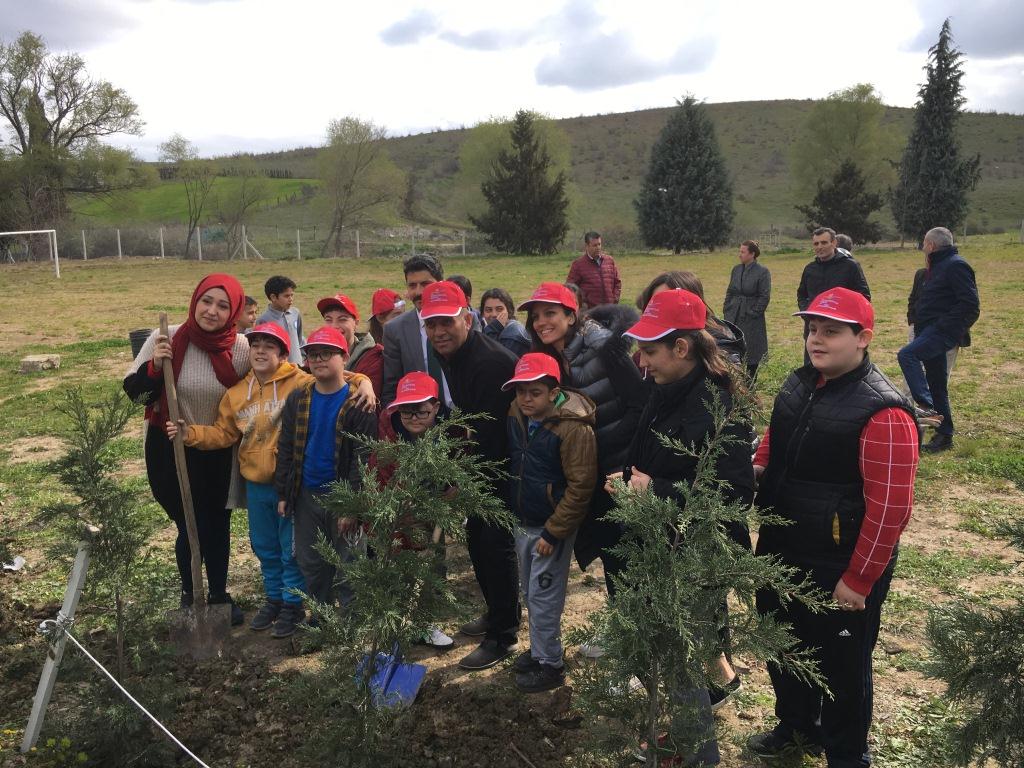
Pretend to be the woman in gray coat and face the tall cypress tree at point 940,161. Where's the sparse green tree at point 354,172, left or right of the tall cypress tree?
left

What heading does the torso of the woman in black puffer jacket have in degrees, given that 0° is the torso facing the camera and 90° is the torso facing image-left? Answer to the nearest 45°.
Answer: approximately 45°

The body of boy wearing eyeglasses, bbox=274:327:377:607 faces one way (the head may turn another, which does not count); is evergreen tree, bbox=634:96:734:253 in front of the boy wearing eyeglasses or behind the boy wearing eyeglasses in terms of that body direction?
behind

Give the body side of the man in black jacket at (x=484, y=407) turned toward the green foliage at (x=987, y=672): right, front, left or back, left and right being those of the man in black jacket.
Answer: left

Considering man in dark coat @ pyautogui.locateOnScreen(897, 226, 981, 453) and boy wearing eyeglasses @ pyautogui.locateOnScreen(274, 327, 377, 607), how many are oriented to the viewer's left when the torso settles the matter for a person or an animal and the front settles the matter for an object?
1

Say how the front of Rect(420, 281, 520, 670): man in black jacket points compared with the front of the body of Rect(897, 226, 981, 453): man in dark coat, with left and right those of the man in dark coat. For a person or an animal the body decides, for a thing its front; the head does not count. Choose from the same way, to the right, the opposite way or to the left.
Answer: to the left

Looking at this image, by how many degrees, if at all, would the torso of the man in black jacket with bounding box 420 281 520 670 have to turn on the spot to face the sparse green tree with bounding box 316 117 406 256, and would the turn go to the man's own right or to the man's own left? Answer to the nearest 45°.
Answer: approximately 135° to the man's own right

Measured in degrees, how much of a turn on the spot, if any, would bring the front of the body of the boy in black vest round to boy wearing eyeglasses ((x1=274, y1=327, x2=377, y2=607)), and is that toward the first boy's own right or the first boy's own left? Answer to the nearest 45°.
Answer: approximately 45° to the first boy's own right

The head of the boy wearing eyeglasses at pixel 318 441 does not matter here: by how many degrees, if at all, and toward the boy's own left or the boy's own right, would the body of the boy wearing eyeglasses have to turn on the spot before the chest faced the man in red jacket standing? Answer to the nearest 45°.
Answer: approximately 135° to the boy's own left

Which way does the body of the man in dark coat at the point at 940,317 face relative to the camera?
to the viewer's left
